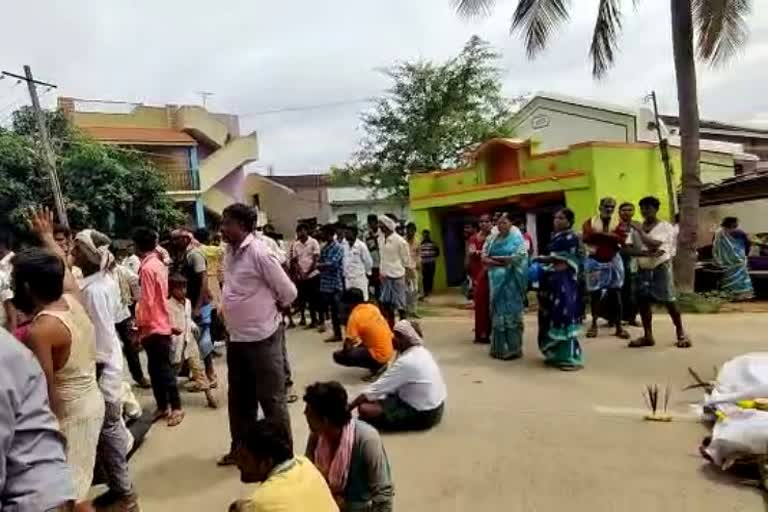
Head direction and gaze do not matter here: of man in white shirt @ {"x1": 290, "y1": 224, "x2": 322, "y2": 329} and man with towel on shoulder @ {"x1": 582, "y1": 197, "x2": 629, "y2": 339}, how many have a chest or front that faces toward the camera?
2

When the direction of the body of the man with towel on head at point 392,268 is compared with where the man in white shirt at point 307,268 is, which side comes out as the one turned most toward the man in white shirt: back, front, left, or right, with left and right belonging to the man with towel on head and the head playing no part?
right

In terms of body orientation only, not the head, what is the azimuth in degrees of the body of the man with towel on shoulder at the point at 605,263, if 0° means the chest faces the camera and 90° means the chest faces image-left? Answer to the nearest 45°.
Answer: approximately 0°

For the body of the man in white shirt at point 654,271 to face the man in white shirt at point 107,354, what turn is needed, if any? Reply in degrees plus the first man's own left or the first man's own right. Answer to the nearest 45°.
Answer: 0° — they already face them

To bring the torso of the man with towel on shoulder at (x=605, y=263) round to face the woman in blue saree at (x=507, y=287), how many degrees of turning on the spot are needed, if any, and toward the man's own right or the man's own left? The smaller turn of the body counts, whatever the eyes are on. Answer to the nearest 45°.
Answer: approximately 45° to the man's own right

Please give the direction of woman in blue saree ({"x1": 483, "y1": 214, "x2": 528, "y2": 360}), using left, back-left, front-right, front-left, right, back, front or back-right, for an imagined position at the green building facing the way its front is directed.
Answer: front-left

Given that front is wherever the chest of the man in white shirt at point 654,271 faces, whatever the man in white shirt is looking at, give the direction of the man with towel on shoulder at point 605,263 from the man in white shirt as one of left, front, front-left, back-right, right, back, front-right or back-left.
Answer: right

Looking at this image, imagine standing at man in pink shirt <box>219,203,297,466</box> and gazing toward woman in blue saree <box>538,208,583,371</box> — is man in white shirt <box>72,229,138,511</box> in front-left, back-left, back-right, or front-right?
back-left

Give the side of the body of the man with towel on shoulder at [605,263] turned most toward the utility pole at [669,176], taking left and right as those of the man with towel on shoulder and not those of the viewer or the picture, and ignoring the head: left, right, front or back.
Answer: back

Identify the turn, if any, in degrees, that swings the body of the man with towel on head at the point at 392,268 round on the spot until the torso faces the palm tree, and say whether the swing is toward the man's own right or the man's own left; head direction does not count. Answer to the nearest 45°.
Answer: approximately 135° to the man's own left

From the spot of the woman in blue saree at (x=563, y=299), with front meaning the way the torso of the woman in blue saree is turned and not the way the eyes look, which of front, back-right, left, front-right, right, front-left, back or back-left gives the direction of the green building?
back-right

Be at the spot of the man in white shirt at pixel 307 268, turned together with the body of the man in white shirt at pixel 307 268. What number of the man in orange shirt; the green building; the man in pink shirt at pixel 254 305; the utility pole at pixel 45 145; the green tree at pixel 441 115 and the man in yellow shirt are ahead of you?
3

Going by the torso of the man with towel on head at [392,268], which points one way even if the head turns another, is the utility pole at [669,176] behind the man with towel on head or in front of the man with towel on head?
behind
